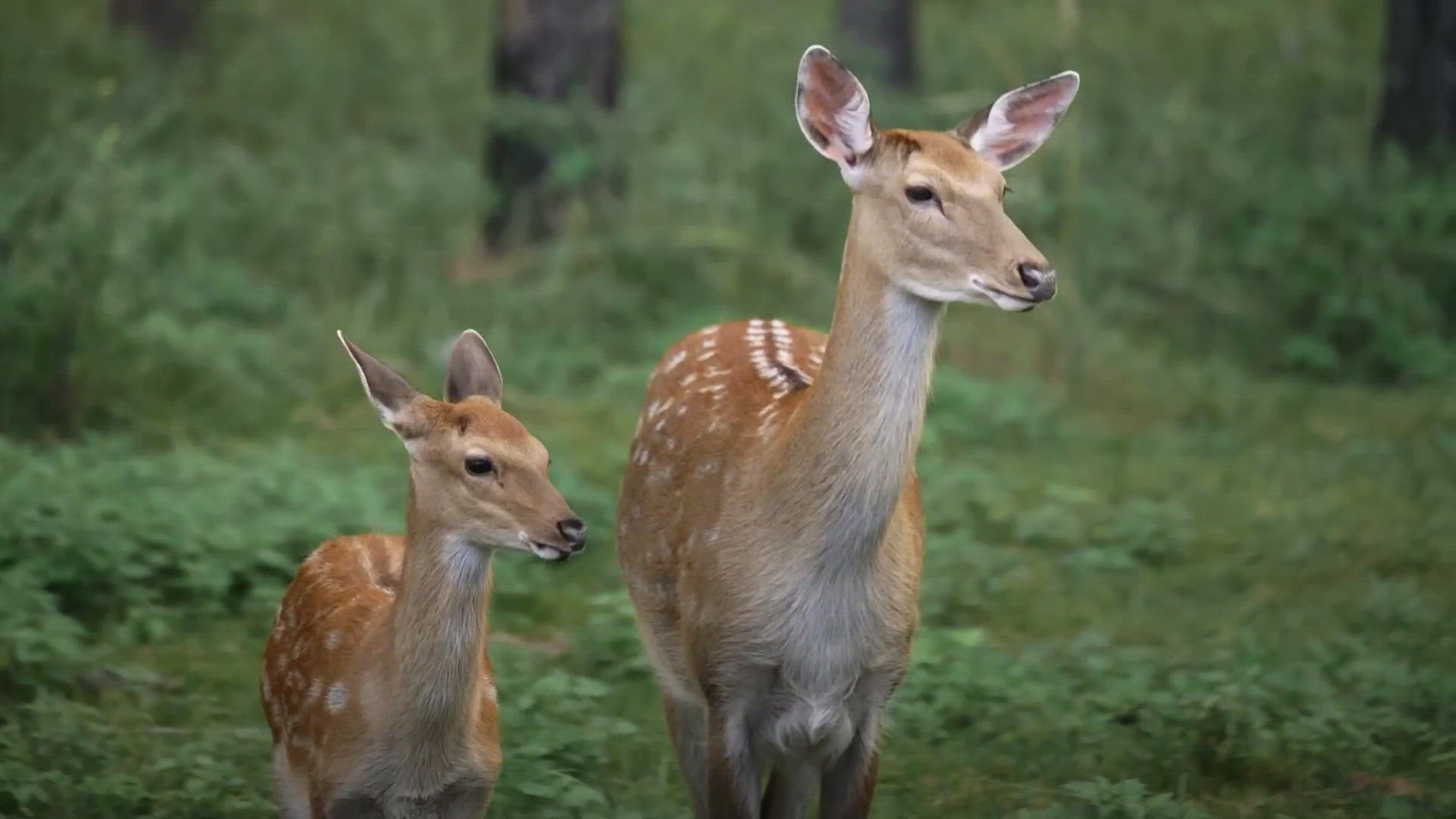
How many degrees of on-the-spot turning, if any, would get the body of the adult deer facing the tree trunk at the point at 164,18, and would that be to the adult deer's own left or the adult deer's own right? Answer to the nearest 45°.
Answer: approximately 180°

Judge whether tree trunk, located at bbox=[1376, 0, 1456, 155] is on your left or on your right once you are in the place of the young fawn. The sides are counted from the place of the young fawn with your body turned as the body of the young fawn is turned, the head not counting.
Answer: on your left

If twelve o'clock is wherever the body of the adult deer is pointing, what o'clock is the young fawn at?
The young fawn is roughly at 4 o'clock from the adult deer.

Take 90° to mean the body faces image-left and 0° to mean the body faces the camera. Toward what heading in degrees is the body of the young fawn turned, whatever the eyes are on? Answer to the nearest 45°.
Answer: approximately 315°

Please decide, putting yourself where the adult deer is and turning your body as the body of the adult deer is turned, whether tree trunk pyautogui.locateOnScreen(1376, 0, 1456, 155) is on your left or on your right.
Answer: on your left

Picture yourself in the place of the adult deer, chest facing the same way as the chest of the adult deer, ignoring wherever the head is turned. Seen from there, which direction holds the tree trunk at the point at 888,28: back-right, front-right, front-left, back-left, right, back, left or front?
back-left
